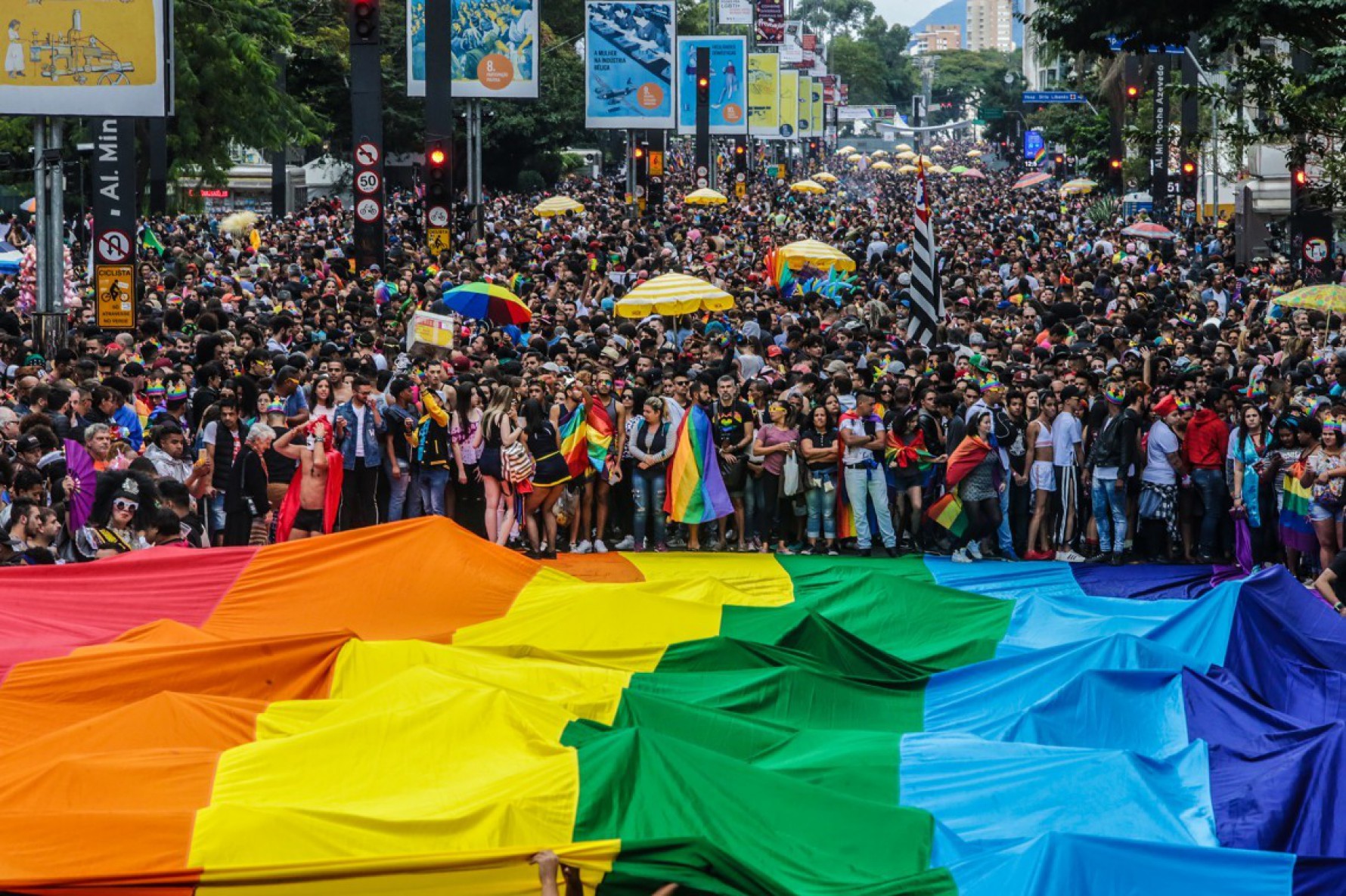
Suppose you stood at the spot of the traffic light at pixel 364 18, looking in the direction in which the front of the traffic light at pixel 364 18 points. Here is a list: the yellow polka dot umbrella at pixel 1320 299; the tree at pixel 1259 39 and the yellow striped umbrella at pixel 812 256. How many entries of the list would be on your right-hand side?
0

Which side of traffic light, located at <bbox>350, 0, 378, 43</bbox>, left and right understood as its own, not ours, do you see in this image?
front

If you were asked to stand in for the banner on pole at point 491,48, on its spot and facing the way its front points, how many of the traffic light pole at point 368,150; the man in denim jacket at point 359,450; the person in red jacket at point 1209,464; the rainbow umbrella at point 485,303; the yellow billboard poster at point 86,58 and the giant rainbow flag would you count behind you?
0

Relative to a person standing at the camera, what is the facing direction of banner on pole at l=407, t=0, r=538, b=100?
facing the viewer

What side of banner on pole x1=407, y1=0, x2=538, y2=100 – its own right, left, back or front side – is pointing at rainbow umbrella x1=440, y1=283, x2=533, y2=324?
front

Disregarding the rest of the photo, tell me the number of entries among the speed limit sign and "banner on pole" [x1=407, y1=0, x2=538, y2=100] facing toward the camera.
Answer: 2

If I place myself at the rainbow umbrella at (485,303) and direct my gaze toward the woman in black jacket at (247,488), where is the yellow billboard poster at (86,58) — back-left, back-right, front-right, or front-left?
front-right

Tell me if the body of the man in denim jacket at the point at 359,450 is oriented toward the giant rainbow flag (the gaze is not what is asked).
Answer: yes

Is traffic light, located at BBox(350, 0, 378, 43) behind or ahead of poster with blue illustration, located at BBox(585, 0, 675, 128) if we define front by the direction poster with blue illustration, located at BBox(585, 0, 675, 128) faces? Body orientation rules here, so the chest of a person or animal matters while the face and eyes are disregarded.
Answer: ahead

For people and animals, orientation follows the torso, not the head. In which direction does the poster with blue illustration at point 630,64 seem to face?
toward the camera

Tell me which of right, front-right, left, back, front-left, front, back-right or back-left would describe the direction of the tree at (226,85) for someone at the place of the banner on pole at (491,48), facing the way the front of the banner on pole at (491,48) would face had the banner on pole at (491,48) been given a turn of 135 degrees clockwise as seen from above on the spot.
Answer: front

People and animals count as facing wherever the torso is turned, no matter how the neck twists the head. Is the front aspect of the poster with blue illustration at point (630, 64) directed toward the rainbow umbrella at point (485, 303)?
yes
